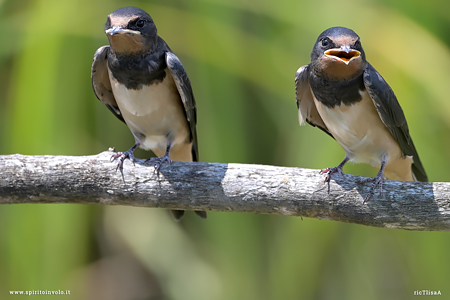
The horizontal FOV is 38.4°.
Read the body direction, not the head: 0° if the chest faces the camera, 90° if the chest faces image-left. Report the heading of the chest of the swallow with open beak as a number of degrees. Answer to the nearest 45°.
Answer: approximately 45°
